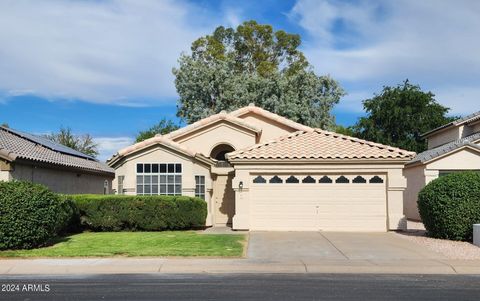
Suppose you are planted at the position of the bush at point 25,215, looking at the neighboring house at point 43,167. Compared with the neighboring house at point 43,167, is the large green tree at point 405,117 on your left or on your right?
right

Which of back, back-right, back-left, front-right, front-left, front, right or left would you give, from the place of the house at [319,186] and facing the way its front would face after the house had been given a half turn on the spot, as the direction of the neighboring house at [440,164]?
front-right

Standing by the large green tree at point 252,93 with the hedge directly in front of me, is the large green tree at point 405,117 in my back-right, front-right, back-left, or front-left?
back-left

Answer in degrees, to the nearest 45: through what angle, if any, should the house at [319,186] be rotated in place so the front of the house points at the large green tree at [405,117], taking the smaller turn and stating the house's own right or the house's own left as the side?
approximately 180°

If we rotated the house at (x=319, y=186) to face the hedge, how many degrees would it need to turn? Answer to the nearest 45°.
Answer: approximately 90° to its right

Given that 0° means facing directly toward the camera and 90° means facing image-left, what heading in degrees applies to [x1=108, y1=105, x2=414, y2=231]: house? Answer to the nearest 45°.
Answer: approximately 0°

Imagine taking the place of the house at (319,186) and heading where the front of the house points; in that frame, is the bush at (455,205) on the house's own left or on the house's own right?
on the house's own left

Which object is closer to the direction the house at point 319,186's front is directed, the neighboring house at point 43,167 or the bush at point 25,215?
the bush

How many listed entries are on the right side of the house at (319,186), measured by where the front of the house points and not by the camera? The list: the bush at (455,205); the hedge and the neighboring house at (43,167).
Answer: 2

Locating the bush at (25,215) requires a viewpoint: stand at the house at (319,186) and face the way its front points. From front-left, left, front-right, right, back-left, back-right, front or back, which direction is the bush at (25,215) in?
front-right

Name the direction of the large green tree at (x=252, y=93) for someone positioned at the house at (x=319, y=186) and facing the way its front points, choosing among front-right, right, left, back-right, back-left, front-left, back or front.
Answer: back
